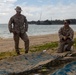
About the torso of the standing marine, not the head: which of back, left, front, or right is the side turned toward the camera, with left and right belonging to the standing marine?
front
